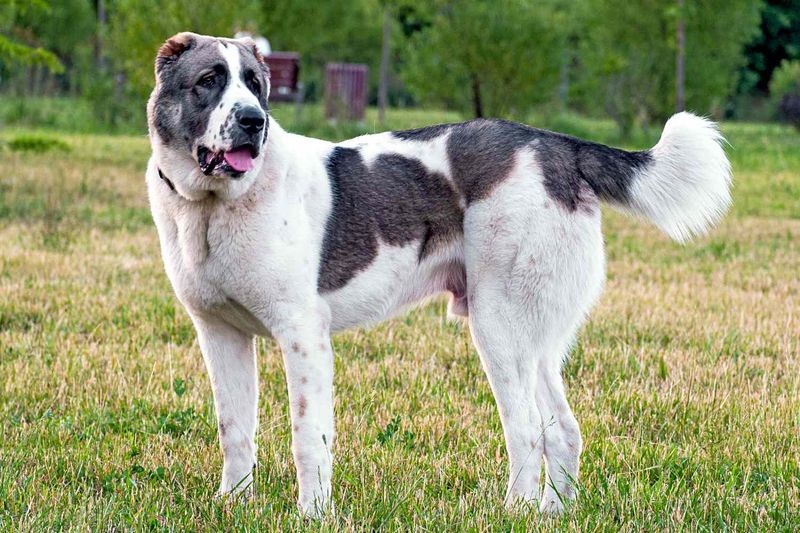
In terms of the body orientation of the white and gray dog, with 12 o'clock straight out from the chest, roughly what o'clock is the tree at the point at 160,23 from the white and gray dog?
The tree is roughly at 4 o'clock from the white and gray dog.

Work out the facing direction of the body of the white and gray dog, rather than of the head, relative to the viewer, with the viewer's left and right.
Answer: facing the viewer and to the left of the viewer

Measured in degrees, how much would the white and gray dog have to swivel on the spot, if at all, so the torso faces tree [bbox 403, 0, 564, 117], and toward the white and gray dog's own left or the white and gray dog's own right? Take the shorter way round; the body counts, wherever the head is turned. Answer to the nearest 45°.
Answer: approximately 135° to the white and gray dog's own right

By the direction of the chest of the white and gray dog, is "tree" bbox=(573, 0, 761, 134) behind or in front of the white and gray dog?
behind

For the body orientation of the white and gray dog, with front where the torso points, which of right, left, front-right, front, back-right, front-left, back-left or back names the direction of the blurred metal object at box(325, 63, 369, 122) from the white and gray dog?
back-right

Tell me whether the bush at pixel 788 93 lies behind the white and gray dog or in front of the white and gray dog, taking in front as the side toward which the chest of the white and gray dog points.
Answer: behind

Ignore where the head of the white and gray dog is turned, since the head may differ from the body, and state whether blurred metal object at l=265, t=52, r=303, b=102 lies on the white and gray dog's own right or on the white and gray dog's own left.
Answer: on the white and gray dog's own right
